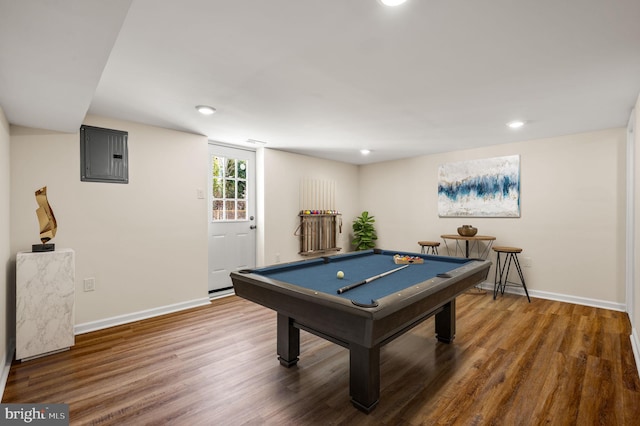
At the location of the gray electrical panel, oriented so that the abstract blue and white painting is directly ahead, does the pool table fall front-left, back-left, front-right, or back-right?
front-right

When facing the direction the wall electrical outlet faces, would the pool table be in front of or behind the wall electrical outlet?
in front

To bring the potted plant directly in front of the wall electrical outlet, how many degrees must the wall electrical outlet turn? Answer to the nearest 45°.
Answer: approximately 90° to its left

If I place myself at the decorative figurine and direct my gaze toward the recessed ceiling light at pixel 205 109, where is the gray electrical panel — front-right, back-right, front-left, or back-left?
front-left

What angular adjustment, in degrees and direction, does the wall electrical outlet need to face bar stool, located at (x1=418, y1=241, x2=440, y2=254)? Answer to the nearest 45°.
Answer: approximately 90° to its left

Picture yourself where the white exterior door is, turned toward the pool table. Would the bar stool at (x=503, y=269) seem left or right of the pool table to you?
left

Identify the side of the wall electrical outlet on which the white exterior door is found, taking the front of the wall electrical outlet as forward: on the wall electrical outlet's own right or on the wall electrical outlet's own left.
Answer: on the wall electrical outlet's own left

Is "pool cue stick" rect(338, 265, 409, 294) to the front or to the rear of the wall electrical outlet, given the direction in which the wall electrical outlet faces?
to the front

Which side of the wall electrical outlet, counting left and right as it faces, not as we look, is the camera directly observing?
front
